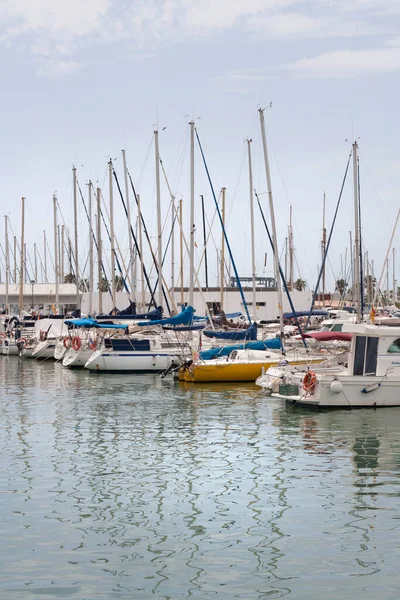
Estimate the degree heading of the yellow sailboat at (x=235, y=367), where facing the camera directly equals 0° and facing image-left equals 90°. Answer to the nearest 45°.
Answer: approximately 270°

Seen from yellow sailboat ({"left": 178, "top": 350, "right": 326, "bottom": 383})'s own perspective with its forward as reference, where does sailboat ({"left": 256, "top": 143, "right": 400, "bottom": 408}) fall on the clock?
The sailboat is roughly at 2 o'clock from the yellow sailboat.
